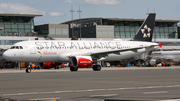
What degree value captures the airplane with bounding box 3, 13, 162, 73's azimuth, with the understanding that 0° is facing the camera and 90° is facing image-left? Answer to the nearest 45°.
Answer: approximately 45°
